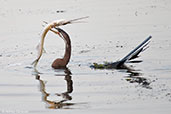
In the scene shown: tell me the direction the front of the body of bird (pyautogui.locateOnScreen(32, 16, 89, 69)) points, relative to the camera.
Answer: to the viewer's left
